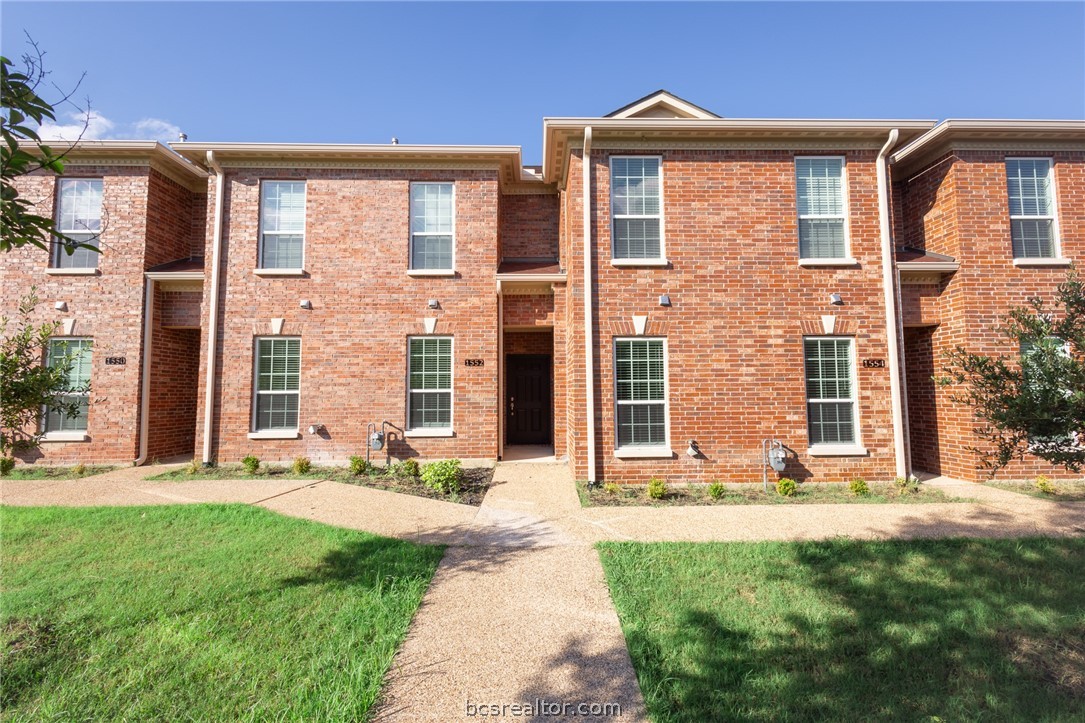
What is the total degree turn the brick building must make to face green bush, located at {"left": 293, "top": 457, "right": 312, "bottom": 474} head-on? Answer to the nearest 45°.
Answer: approximately 90° to its right

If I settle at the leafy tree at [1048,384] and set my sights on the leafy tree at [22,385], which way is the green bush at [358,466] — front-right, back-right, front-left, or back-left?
front-right

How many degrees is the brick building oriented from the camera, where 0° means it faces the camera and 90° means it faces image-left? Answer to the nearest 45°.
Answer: approximately 0°
